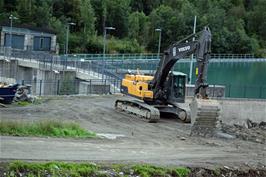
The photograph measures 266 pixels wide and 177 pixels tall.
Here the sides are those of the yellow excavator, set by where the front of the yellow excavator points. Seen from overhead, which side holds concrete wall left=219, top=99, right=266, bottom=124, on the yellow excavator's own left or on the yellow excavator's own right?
on the yellow excavator's own left

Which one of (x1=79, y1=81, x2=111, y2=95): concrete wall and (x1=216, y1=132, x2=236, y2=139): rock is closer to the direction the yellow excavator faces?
the rock

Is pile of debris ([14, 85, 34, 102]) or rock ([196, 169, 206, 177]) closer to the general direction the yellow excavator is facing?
the rock

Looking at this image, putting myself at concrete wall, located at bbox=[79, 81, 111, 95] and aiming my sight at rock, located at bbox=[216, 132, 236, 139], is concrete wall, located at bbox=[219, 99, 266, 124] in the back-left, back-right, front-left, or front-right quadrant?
front-left

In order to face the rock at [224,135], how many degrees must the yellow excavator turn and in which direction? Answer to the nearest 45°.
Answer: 0° — it already faces it

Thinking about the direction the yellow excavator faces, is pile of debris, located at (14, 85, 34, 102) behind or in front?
behind

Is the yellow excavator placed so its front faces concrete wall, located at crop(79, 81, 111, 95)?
no

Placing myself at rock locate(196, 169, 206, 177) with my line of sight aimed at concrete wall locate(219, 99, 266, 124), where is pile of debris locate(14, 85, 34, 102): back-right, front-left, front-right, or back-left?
front-left

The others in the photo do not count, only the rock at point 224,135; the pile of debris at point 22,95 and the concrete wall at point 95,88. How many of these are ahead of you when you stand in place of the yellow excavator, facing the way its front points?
1

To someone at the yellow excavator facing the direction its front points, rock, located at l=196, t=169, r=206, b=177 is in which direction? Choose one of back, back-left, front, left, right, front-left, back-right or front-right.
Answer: front-right

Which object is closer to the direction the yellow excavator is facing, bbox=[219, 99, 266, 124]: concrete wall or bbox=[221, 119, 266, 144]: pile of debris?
the pile of debris
